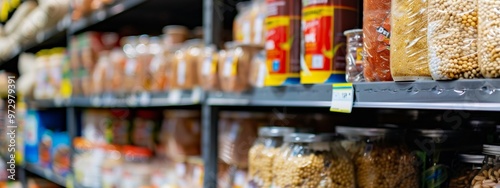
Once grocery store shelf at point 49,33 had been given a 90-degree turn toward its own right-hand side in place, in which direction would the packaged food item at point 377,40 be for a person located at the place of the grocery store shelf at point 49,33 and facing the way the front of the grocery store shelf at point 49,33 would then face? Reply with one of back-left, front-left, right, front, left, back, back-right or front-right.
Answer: back-left

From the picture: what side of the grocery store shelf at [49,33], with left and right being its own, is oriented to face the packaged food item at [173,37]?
left

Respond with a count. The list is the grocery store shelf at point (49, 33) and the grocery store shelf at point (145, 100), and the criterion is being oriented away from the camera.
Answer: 0

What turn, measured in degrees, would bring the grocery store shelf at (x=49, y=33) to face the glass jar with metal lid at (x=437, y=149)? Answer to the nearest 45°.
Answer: approximately 45° to its left

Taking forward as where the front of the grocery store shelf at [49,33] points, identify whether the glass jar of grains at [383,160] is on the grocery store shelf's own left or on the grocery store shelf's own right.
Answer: on the grocery store shelf's own left

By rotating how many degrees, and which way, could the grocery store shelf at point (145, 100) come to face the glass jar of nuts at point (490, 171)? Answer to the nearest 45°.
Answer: approximately 45° to its left

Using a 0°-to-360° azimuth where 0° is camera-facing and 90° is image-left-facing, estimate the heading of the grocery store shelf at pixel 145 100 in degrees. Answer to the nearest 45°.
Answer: approximately 45°

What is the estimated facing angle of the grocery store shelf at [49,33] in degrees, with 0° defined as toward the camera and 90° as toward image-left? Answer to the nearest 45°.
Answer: approximately 45°

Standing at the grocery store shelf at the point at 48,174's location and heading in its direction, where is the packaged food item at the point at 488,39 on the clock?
The packaged food item is roughly at 10 o'clock from the grocery store shelf.

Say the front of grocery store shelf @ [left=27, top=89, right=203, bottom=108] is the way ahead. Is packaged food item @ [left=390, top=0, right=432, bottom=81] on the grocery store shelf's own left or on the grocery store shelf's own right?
on the grocery store shelf's own left

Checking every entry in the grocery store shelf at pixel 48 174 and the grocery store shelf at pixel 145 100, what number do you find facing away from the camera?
0

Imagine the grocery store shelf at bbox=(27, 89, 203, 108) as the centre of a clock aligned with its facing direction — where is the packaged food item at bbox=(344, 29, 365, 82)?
The packaged food item is roughly at 10 o'clock from the grocery store shelf.
